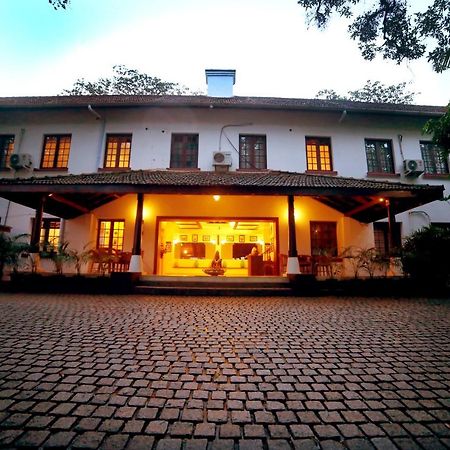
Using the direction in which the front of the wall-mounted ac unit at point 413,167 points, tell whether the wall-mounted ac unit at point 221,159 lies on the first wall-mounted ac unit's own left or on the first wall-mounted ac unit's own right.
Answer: on the first wall-mounted ac unit's own right

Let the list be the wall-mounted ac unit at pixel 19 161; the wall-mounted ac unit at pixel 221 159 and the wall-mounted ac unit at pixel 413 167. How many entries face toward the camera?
3

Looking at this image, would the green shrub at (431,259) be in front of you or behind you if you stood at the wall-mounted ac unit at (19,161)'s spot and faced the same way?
in front

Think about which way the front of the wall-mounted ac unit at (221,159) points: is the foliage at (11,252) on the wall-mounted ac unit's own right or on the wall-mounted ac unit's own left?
on the wall-mounted ac unit's own right

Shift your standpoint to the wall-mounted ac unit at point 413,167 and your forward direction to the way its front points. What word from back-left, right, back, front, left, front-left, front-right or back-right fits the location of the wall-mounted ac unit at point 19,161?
front-right

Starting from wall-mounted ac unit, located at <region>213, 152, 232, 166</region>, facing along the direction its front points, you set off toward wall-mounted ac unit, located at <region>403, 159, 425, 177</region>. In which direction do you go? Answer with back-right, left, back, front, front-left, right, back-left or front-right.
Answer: left

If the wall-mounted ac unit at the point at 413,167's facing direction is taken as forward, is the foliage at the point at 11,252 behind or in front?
in front

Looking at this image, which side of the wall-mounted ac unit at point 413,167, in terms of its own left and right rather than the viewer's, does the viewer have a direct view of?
front

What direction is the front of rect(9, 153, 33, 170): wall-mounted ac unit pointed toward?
toward the camera
